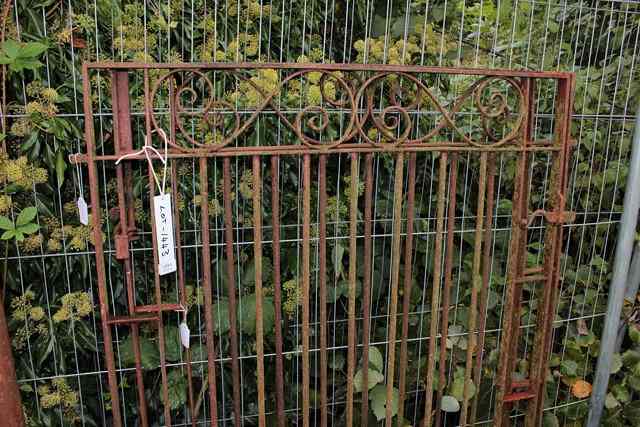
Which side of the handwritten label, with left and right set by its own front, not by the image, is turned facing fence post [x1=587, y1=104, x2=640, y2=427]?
left

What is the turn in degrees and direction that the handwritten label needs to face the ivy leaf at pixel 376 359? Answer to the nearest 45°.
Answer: approximately 135° to its left

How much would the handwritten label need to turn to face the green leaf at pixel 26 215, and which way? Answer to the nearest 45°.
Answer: approximately 135° to its right

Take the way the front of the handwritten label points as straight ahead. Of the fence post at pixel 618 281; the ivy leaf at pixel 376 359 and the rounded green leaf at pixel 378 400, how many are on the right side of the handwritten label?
0

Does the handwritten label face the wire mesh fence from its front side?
no

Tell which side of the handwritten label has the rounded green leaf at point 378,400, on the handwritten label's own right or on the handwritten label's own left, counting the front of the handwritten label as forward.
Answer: on the handwritten label's own left

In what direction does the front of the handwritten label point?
toward the camera
